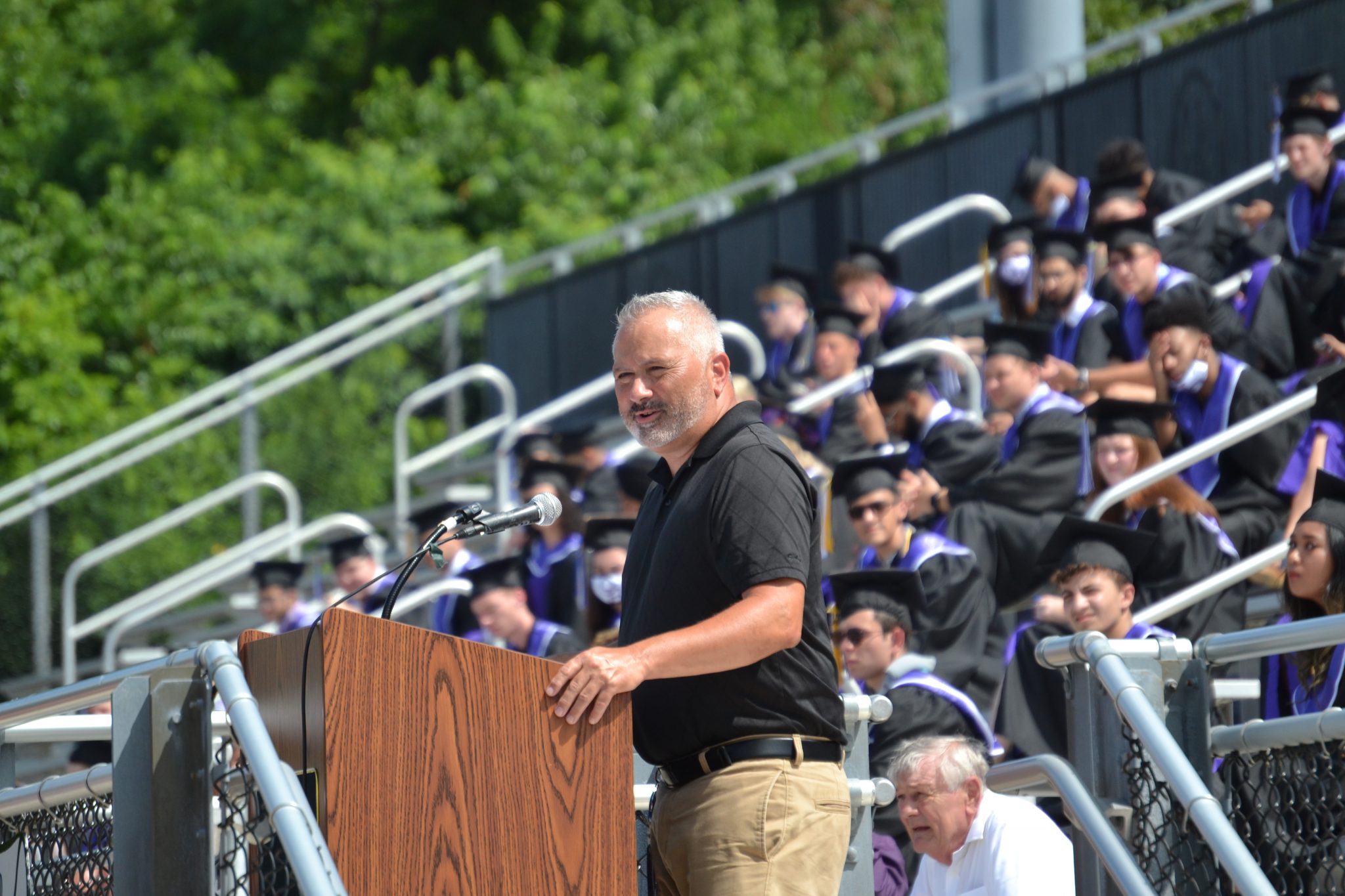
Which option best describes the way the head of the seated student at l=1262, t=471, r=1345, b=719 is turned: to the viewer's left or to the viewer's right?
to the viewer's left

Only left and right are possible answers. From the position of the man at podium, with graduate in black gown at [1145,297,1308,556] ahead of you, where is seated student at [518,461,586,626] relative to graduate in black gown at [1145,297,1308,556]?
left

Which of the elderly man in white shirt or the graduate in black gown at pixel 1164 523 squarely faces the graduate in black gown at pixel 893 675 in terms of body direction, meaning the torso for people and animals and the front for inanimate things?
the graduate in black gown at pixel 1164 523

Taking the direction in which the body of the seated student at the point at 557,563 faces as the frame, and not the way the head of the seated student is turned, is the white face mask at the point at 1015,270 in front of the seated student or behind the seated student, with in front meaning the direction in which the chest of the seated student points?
behind

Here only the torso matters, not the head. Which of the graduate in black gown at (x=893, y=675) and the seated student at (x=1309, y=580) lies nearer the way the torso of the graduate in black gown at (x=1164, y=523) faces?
the graduate in black gown

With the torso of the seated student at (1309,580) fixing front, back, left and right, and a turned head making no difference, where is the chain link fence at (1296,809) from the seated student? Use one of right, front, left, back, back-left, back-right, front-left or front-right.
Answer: front-left

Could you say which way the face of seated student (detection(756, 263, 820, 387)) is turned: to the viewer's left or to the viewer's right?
to the viewer's left

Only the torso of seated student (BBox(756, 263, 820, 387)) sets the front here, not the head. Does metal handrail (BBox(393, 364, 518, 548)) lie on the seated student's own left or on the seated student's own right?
on the seated student's own right

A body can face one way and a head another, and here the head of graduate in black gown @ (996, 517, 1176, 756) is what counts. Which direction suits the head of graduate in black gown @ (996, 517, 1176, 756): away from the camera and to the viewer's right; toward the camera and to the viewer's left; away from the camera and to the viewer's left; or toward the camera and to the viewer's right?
toward the camera and to the viewer's left

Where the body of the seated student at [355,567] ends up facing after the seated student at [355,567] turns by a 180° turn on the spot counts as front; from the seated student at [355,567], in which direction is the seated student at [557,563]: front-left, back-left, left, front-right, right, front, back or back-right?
right

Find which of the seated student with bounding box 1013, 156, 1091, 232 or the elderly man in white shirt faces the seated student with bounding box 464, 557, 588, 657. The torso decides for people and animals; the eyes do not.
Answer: the seated student with bounding box 1013, 156, 1091, 232

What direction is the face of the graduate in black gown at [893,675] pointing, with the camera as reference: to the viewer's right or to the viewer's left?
to the viewer's left

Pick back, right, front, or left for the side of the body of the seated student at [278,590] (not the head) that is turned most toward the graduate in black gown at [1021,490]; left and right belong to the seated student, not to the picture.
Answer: left

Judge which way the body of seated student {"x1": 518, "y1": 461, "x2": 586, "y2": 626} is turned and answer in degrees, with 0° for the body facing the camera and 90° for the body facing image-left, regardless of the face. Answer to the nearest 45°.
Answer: approximately 45°

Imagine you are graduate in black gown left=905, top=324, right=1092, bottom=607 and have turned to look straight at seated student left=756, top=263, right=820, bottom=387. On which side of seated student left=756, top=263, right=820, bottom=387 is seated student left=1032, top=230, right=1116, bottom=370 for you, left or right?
right

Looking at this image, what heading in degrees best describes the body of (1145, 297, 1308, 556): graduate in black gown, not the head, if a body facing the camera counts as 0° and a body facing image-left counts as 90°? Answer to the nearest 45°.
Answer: approximately 45°
